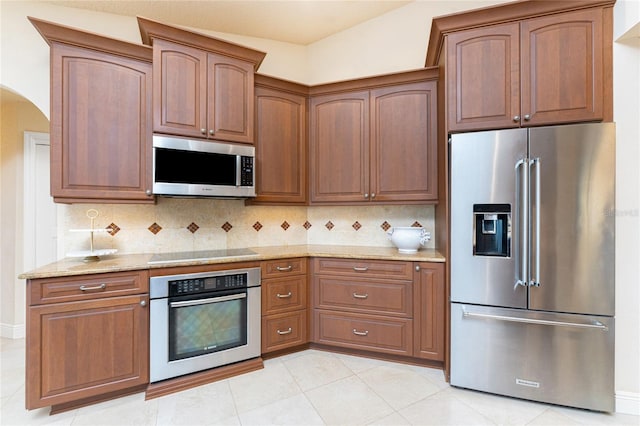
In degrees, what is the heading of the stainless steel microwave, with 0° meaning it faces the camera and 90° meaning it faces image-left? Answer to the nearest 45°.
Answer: approximately 0°

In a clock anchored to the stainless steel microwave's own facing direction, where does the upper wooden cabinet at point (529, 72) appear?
The upper wooden cabinet is roughly at 10 o'clock from the stainless steel microwave.

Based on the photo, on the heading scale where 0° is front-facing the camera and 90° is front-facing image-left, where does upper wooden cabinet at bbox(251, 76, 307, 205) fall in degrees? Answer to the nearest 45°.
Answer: approximately 315°

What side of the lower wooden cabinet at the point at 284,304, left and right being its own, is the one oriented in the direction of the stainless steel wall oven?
right

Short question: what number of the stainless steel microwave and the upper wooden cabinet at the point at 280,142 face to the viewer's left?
0

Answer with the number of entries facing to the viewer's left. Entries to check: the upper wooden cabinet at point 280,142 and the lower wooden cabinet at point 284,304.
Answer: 0
